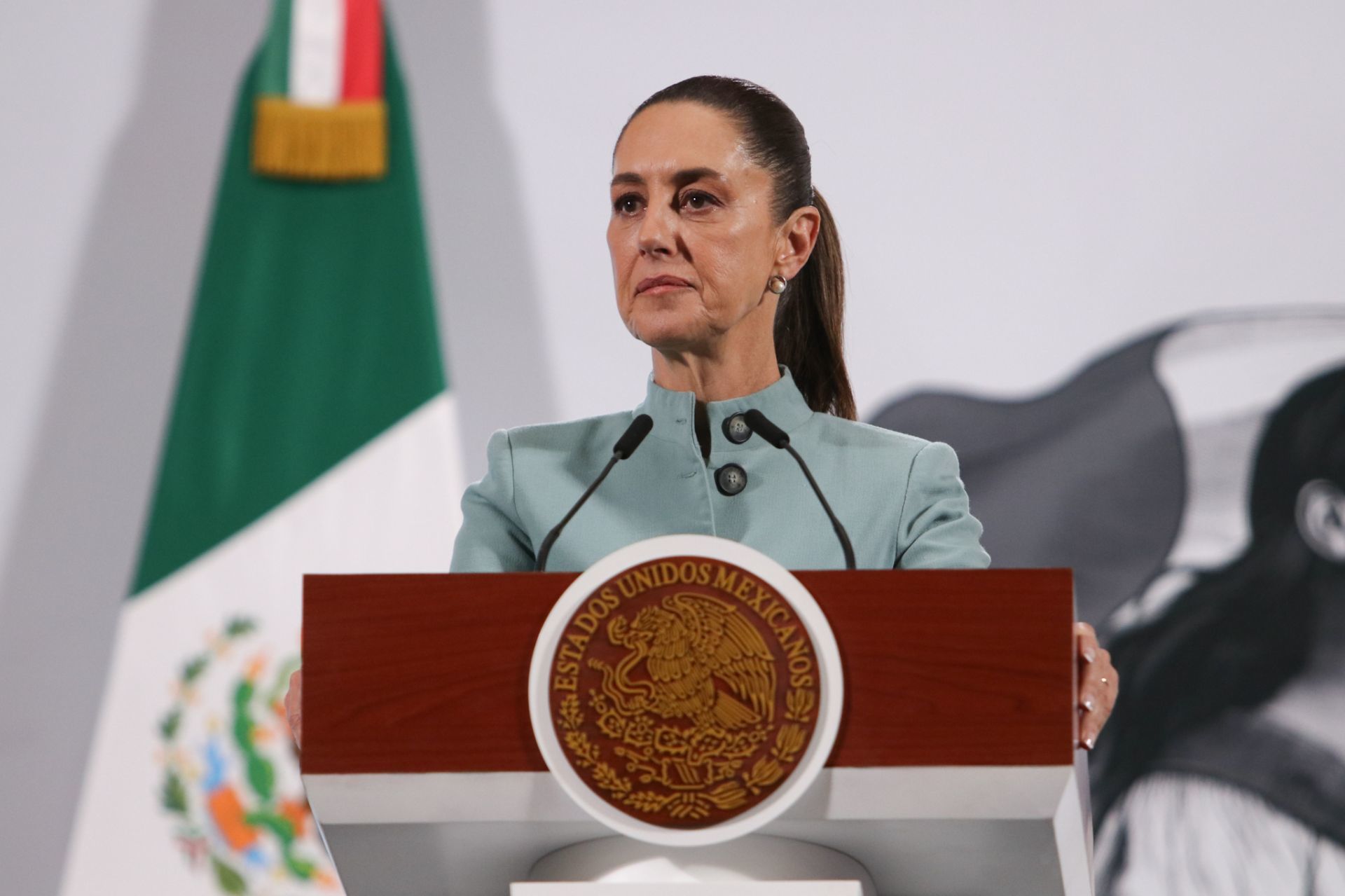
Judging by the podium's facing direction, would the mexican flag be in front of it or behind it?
behind

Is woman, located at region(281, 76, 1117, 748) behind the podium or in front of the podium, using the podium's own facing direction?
behind

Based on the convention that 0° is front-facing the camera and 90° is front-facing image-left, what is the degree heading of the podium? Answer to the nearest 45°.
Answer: approximately 0°

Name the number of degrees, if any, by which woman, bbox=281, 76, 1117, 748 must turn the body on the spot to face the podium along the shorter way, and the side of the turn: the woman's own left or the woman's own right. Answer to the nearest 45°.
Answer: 0° — they already face it

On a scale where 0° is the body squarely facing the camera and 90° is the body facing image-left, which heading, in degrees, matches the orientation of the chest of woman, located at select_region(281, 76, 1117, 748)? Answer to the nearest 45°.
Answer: approximately 0°

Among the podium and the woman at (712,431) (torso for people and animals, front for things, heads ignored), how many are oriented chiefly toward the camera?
2
